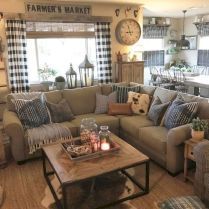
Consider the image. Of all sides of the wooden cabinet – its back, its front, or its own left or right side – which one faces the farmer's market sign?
right

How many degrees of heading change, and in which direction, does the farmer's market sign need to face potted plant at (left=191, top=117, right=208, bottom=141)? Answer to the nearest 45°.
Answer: approximately 45° to its left

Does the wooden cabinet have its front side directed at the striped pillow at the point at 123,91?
yes

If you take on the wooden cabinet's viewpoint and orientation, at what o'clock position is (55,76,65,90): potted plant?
The potted plant is roughly at 2 o'clock from the wooden cabinet.

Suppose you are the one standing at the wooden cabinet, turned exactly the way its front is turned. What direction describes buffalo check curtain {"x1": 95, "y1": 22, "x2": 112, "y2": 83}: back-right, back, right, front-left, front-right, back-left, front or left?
right

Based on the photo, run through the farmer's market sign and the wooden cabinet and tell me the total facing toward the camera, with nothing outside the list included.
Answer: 2

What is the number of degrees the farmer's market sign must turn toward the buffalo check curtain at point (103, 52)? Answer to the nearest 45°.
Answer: approximately 90° to its left

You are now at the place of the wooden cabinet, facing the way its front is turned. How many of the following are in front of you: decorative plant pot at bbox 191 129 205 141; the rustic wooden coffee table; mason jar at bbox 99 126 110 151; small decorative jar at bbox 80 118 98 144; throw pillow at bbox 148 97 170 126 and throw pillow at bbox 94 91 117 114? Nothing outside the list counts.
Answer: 6

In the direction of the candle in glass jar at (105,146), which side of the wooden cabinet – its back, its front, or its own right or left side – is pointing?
front

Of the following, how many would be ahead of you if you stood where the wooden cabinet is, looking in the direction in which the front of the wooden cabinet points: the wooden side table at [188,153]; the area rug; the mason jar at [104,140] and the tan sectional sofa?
4

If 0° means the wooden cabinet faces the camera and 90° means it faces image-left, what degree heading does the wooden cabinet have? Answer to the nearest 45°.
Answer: approximately 0°

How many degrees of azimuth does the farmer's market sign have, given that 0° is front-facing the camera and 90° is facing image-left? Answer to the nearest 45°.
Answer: approximately 0°

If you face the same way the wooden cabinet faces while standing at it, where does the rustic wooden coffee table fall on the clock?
The rustic wooden coffee table is roughly at 12 o'clock from the wooden cabinet.

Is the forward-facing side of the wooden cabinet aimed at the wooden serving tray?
yes
